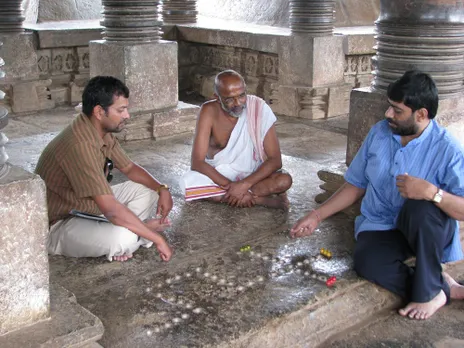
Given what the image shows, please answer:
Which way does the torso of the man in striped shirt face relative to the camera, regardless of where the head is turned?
to the viewer's right

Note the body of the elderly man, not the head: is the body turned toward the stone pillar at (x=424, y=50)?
no

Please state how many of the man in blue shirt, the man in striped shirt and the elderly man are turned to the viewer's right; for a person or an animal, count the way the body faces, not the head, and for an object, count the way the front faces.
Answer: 1

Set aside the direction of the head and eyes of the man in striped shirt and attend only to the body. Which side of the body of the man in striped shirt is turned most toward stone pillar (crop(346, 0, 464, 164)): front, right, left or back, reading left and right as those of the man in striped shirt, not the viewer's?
front

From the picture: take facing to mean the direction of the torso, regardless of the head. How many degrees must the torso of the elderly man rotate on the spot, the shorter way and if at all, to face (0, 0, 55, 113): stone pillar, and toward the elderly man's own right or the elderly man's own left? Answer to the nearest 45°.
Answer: approximately 135° to the elderly man's own right

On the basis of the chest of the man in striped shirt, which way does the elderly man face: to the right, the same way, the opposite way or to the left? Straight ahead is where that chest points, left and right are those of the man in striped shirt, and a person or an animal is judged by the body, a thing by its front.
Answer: to the right

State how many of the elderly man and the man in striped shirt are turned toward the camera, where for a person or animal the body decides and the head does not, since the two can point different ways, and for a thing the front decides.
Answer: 1

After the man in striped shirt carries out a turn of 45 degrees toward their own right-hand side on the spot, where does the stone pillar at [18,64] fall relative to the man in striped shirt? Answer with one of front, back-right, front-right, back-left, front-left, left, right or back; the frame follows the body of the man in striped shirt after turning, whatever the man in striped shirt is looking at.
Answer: back-left

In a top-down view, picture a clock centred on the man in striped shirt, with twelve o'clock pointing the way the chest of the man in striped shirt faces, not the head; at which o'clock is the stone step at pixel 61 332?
The stone step is roughly at 3 o'clock from the man in striped shirt.

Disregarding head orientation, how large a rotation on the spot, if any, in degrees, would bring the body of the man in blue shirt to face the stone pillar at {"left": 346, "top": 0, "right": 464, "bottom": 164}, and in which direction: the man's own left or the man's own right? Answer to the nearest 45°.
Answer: approximately 135° to the man's own right

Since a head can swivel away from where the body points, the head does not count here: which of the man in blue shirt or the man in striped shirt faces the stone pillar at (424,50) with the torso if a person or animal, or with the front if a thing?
the man in striped shirt

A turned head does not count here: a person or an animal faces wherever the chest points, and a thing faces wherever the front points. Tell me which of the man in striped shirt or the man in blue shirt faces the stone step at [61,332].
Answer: the man in blue shirt

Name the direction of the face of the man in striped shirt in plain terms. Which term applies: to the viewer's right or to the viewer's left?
to the viewer's right

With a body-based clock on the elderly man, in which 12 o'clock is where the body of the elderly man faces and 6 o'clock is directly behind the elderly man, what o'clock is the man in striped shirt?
The man in striped shirt is roughly at 1 o'clock from the elderly man.

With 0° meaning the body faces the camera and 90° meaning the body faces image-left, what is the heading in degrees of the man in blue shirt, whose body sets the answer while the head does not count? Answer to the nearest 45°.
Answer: approximately 45°

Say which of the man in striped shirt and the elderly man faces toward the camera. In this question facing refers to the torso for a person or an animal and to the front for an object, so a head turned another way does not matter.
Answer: the elderly man

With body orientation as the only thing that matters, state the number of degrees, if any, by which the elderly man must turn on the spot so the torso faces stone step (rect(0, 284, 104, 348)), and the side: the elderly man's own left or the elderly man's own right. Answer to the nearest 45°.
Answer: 0° — they already face it

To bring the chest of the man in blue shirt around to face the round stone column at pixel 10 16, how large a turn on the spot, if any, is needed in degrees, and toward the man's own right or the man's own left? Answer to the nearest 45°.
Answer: approximately 90° to the man's own right

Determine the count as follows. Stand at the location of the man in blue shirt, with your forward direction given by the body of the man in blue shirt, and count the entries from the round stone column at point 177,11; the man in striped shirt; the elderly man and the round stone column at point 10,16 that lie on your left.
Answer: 0

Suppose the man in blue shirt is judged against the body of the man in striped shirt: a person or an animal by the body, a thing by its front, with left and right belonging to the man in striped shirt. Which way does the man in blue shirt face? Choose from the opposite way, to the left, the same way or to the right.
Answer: the opposite way

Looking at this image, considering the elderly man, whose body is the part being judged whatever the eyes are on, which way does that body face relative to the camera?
toward the camera
